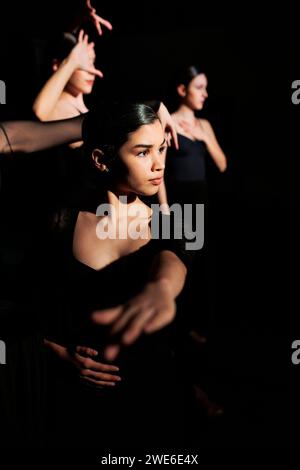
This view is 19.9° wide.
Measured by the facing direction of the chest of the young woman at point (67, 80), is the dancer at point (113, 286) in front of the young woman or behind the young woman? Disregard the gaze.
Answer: in front

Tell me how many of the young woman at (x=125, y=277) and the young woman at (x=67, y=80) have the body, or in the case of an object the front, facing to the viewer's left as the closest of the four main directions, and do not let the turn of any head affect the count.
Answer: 0

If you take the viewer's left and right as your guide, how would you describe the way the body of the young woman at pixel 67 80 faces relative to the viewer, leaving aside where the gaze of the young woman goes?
facing the viewer and to the right of the viewer

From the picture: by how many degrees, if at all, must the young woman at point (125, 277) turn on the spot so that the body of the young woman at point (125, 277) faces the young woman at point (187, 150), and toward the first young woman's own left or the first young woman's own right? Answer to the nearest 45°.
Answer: approximately 135° to the first young woman's own left

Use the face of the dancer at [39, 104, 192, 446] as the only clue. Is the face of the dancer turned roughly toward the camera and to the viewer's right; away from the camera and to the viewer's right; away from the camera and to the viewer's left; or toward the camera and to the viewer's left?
toward the camera and to the viewer's right
